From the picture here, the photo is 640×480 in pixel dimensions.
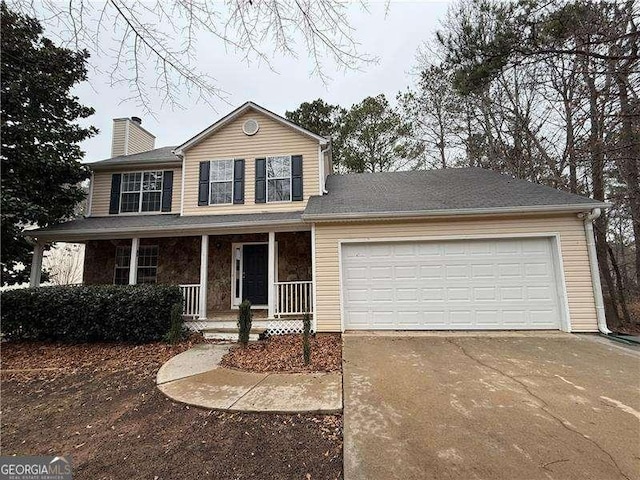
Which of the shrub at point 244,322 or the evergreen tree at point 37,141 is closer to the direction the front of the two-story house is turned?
the shrub

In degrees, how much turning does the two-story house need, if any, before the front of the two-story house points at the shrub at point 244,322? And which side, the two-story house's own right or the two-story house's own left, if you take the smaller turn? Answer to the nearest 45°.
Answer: approximately 45° to the two-story house's own right

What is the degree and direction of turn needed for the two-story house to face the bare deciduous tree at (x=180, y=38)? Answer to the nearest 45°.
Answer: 0° — it already faces it

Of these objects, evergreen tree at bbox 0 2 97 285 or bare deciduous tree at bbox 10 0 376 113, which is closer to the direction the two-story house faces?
the bare deciduous tree

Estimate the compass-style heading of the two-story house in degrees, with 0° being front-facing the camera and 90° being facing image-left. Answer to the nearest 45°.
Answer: approximately 0°

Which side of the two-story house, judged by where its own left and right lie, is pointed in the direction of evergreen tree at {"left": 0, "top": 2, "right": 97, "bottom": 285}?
right
